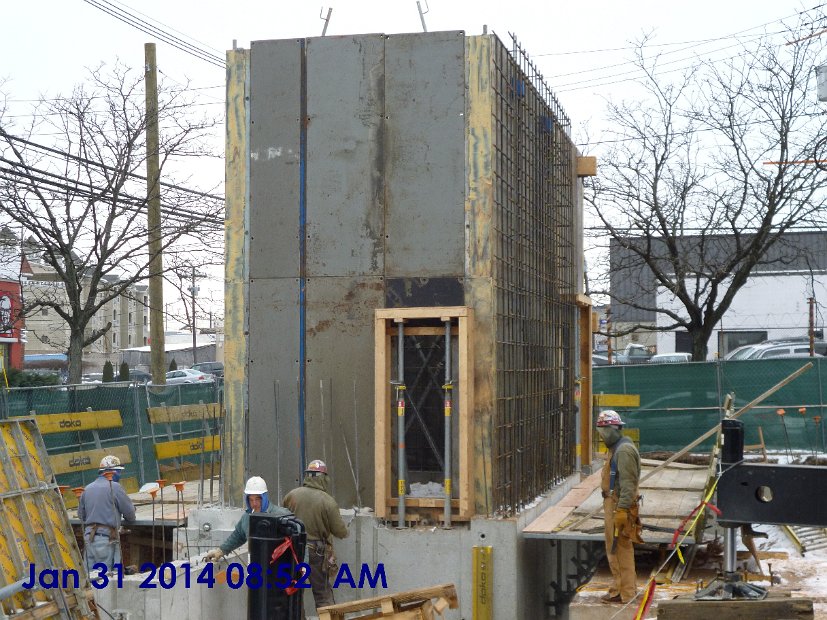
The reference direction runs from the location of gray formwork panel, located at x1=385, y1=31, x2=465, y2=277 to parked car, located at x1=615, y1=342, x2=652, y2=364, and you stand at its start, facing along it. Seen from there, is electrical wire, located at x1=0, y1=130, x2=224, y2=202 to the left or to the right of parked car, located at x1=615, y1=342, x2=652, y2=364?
left

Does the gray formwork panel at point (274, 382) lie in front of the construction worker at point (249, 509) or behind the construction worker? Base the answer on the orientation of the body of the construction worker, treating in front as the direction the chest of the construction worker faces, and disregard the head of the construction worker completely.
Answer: behind

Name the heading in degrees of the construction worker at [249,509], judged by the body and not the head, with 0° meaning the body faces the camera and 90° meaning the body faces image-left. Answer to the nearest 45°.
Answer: approximately 0°

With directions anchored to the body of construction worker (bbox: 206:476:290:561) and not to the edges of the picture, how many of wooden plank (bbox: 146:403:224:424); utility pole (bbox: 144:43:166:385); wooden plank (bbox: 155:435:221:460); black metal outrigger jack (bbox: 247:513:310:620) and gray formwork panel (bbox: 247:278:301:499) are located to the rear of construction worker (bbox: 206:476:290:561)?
4

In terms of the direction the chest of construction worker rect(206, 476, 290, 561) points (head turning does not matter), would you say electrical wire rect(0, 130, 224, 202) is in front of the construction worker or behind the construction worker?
behind
